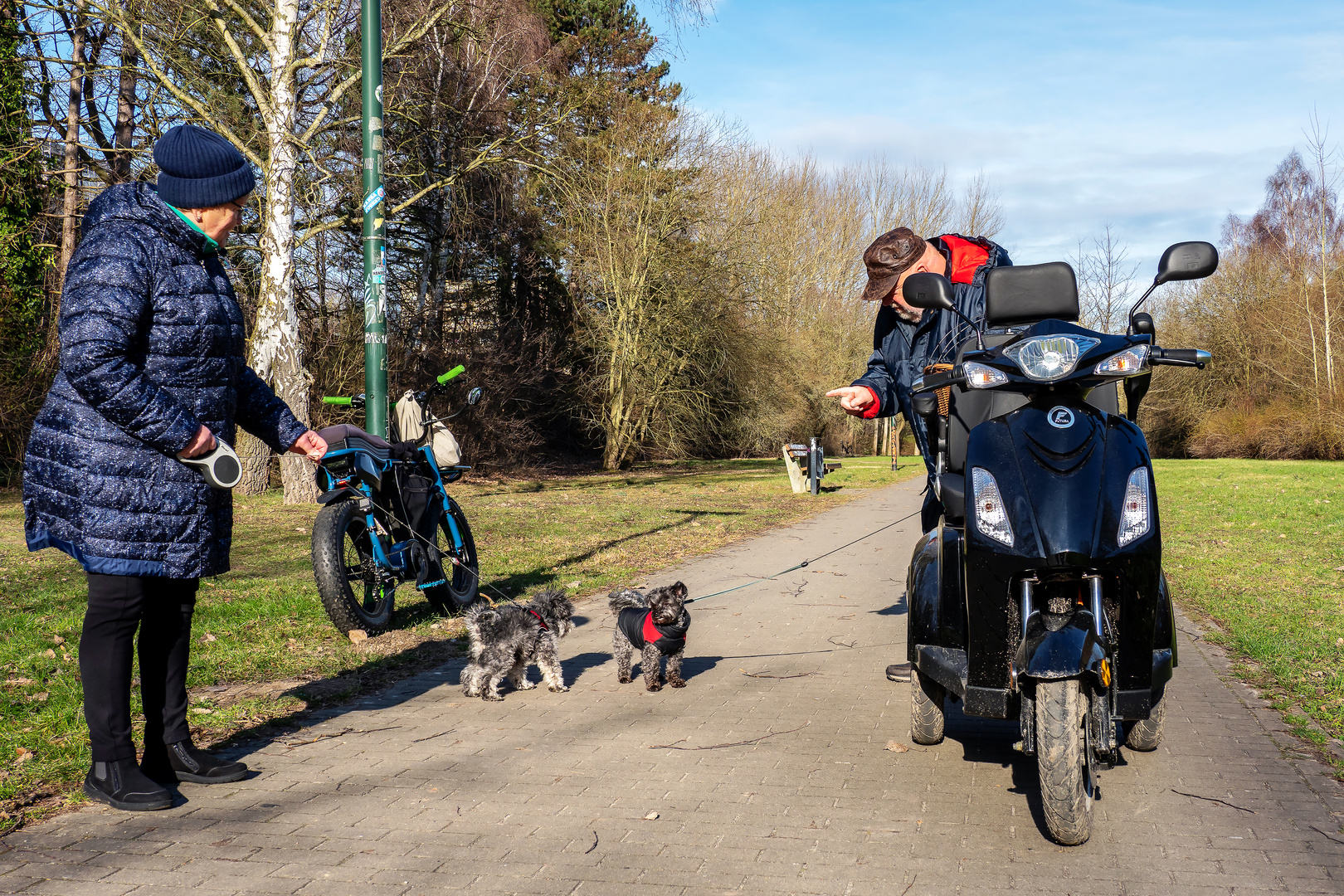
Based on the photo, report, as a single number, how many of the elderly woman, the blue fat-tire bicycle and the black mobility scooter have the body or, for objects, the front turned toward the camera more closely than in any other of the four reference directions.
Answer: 1

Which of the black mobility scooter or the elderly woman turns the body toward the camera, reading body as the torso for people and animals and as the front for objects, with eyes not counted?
the black mobility scooter

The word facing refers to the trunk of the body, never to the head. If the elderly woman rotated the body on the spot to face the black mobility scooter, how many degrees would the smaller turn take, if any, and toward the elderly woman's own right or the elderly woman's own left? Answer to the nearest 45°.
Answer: approximately 45° to the elderly woman's own right

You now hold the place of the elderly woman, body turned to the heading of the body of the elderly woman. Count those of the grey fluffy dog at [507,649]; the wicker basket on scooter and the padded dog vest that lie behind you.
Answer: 0

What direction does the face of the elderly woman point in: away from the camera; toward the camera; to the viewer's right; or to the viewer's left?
to the viewer's right

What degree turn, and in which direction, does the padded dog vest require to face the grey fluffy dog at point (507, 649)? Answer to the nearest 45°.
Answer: approximately 135° to its right

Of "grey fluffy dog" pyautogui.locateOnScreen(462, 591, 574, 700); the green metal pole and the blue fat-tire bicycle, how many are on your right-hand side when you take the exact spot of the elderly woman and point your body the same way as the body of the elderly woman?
0

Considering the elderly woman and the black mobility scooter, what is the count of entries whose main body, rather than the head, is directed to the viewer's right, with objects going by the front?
1

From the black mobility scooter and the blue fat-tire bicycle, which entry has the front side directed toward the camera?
the black mobility scooter

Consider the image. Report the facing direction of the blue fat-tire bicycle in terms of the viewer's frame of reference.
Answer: facing away from the viewer and to the right of the viewer

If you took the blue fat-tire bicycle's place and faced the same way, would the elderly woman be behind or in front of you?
behind

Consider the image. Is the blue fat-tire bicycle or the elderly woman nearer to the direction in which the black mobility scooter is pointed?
the elderly woman

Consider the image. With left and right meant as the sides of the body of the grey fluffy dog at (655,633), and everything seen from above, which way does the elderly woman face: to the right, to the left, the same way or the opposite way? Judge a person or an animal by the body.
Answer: to the left

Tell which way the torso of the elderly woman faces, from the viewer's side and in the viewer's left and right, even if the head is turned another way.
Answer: facing to the right of the viewer

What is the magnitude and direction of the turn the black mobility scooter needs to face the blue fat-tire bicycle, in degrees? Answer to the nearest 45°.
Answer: approximately 135° to its right

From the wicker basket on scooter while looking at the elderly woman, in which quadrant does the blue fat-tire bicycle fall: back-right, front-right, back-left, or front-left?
front-right

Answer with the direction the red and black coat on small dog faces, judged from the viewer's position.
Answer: facing the viewer and to the right of the viewer

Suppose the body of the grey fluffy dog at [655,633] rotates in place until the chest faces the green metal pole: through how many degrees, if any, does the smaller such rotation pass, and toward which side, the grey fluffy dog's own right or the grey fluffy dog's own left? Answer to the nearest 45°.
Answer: approximately 180°

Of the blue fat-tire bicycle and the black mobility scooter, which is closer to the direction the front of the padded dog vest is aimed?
the black mobility scooter

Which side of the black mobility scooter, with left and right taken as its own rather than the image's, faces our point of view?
front
